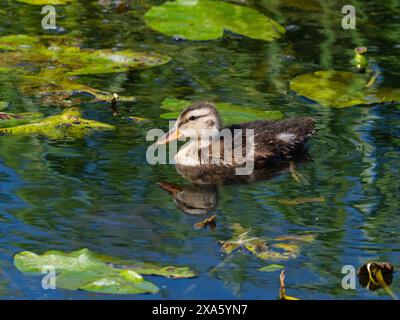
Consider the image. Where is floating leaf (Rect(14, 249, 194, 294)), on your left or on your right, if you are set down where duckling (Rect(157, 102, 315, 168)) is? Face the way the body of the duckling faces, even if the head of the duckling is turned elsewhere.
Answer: on your left

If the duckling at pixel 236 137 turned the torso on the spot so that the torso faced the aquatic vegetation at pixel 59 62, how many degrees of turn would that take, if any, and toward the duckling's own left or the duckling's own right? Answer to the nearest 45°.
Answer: approximately 45° to the duckling's own right

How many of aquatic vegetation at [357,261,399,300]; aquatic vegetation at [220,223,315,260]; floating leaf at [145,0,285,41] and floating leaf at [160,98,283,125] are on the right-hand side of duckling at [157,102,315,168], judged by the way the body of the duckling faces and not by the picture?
2

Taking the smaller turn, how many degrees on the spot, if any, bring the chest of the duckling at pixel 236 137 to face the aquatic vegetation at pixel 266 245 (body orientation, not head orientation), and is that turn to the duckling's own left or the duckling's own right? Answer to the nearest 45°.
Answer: approximately 90° to the duckling's own left

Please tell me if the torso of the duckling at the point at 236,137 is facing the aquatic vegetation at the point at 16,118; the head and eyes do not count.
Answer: yes

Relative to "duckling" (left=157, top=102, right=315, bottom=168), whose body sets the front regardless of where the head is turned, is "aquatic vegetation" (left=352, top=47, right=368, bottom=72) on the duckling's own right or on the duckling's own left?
on the duckling's own right

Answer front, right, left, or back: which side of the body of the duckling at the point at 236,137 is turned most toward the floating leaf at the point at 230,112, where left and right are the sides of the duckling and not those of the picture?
right

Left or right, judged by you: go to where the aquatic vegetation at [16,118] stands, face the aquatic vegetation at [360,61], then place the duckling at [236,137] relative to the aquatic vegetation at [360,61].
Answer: right

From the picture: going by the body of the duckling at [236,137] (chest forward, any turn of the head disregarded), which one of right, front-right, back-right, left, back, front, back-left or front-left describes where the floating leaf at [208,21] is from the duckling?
right

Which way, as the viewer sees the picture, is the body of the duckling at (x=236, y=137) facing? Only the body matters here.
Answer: to the viewer's left

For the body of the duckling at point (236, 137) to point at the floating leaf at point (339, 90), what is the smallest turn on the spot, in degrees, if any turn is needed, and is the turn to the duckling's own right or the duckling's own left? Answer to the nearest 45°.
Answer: approximately 135° to the duckling's own right

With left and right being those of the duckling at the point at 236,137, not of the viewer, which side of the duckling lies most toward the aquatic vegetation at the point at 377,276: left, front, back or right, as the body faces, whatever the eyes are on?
left
